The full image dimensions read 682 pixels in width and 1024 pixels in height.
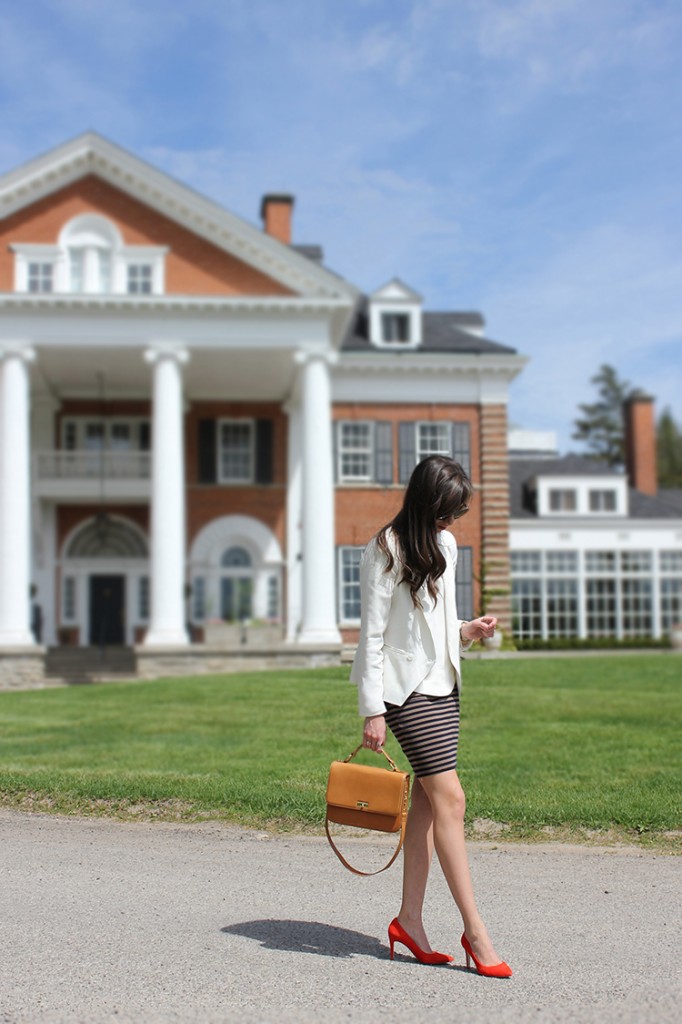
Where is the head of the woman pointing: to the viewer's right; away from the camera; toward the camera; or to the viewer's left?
to the viewer's right

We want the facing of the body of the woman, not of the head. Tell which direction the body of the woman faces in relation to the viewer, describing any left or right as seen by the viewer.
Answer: facing the viewer and to the right of the viewer
